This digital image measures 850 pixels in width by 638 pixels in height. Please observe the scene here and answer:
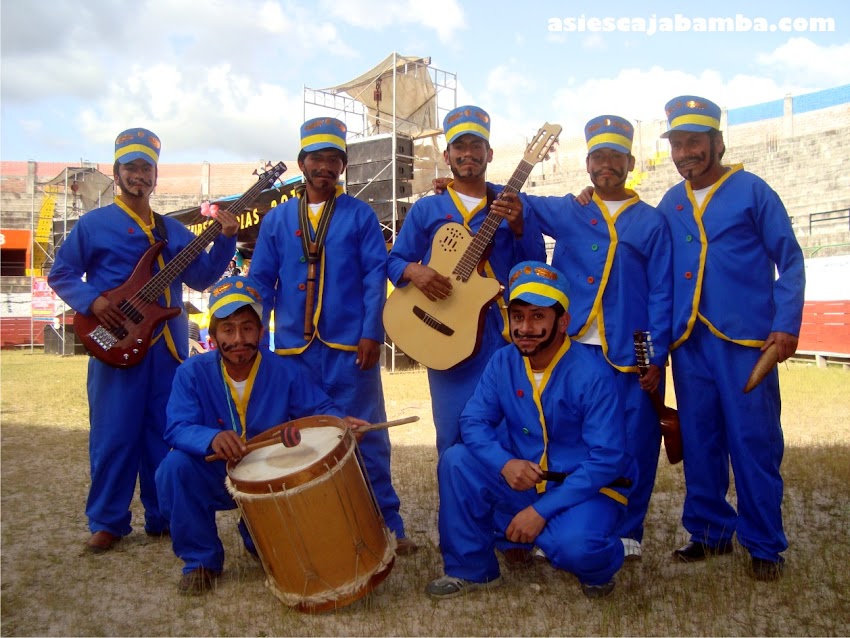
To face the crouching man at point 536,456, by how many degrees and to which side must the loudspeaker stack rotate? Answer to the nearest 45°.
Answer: approximately 45° to its left

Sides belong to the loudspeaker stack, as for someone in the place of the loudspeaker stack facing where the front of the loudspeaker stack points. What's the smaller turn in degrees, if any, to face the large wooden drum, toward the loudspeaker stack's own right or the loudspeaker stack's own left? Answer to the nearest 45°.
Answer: approximately 45° to the loudspeaker stack's own left

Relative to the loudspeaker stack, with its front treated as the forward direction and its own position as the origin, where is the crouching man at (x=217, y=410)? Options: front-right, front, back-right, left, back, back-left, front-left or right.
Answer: front-left

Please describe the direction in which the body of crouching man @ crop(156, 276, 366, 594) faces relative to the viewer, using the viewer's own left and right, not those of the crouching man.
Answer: facing the viewer

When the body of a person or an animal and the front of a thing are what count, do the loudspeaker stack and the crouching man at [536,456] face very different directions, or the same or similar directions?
same or similar directions

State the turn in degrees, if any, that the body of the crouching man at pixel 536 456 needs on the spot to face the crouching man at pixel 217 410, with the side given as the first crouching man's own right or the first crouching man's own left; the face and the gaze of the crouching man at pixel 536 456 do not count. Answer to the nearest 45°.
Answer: approximately 45° to the first crouching man's own right

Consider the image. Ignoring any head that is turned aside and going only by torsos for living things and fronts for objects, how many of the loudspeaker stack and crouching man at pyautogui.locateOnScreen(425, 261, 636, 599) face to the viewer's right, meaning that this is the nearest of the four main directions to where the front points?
0

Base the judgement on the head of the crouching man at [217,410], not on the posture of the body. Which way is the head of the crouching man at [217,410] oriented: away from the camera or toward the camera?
toward the camera

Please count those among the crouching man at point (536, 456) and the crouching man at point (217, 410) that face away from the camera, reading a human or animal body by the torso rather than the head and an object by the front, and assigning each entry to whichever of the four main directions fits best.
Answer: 0

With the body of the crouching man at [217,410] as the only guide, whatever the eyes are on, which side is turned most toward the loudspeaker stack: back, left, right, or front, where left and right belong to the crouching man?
back

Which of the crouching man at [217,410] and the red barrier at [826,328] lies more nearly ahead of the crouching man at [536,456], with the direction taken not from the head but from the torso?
the crouching man

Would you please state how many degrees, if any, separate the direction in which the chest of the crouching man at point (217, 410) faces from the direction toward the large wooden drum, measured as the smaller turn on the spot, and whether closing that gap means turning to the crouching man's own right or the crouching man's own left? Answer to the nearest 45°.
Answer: approximately 45° to the crouching man's own left

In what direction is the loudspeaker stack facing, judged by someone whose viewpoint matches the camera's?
facing the viewer and to the left of the viewer

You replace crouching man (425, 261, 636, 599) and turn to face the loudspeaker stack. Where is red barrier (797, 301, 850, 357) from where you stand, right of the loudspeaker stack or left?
right

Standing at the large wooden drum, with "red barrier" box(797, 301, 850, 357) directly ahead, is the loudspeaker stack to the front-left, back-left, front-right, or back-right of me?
front-left

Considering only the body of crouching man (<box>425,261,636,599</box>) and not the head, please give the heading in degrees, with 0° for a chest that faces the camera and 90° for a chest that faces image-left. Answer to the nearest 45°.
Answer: approximately 45°

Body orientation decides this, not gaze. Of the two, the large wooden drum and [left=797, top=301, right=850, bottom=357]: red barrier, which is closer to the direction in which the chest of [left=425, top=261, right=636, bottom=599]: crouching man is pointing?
the large wooden drum
